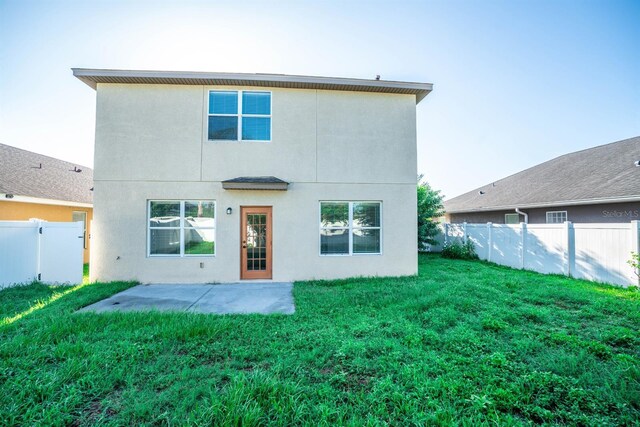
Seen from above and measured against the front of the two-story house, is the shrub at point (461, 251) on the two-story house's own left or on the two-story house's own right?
on the two-story house's own right

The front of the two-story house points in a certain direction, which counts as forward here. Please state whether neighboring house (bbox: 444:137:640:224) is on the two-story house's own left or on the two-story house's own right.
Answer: on the two-story house's own right

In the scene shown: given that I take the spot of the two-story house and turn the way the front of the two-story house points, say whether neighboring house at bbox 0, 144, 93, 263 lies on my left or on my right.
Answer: on my left

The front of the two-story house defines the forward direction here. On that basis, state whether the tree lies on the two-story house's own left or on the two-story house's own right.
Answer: on the two-story house's own right

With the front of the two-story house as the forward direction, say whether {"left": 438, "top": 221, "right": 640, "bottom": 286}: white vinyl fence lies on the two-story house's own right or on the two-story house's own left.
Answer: on the two-story house's own right

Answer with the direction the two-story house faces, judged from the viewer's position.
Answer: facing away from the viewer
